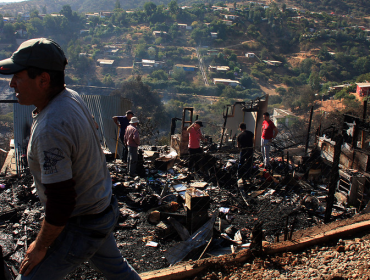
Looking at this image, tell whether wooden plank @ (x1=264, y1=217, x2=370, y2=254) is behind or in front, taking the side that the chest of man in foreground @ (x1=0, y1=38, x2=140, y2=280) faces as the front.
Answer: behind

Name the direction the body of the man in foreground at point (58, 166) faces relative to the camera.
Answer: to the viewer's left

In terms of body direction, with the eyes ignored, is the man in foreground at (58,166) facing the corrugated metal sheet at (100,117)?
no

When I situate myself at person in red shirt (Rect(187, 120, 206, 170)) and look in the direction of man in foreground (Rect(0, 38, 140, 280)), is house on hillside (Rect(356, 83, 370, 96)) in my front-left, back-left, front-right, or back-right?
back-left

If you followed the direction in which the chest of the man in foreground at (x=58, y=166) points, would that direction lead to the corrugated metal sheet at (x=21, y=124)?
no
